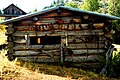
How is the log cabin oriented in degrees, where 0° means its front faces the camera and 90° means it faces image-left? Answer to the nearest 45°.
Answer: approximately 0°
